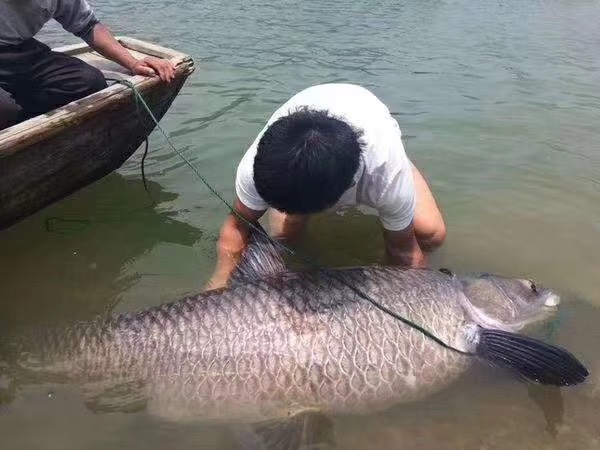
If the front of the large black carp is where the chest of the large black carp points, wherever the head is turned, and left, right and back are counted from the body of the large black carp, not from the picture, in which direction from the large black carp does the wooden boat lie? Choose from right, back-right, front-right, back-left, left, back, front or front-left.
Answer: back-left

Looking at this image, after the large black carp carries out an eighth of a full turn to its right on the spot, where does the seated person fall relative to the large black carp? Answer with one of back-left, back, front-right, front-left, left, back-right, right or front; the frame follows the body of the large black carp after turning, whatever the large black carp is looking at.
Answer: back

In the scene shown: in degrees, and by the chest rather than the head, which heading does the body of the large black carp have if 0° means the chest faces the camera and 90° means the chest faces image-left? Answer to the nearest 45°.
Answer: approximately 270°
